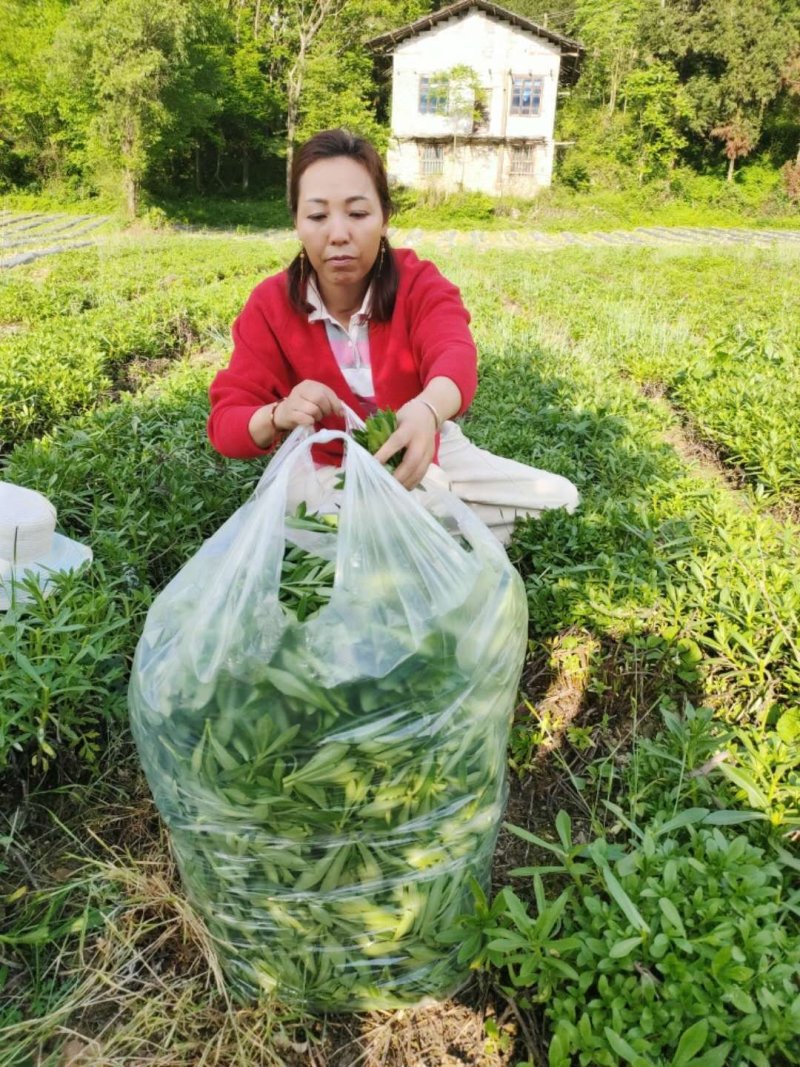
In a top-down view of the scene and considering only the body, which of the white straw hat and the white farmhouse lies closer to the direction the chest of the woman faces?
the white straw hat

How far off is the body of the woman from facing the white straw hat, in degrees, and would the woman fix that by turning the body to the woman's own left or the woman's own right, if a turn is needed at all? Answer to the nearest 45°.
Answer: approximately 90° to the woman's own right

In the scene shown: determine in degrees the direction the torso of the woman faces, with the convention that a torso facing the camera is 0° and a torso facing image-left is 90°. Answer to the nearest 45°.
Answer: approximately 0°

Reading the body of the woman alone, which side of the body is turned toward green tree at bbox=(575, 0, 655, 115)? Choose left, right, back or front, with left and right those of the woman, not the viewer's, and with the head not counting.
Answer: back

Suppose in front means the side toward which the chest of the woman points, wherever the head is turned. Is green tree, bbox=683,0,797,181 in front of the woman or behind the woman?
behind

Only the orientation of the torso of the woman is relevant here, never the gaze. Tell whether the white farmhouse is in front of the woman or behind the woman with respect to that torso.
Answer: behind

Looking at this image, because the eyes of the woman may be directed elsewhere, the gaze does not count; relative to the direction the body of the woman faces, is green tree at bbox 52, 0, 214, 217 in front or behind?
behind
